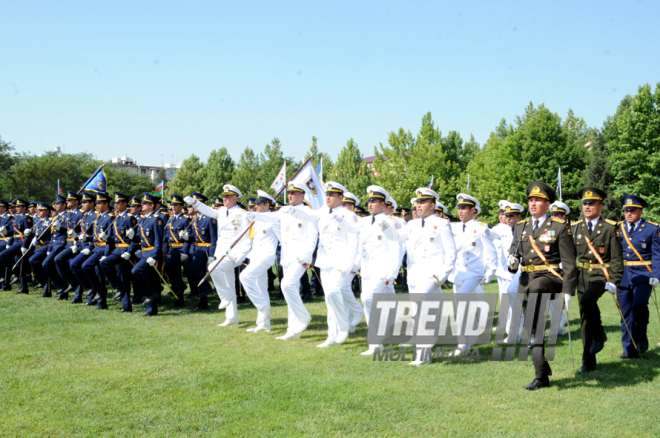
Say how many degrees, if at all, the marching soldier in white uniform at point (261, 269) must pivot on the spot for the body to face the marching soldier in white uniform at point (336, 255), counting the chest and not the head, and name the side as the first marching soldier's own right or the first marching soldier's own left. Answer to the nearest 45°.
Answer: approximately 90° to the first marching soldier's own left

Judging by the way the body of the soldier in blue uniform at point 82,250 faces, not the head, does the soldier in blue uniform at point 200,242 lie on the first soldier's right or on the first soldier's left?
on the first soldier's left

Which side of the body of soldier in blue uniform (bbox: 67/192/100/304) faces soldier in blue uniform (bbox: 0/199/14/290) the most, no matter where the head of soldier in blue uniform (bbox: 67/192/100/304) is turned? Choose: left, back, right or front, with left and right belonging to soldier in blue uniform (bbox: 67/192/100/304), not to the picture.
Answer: right

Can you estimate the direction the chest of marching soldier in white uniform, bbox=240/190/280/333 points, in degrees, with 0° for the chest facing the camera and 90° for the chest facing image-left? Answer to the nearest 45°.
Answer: approximately 45°

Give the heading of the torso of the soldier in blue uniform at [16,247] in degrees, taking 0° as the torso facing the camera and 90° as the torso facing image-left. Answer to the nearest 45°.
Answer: approximately 45°

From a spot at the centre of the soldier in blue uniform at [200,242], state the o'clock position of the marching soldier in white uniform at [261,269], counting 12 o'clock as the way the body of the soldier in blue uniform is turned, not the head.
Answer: The marching soldier in white uniform is roughly at 10 o'clock from the soldier in blue uniform.

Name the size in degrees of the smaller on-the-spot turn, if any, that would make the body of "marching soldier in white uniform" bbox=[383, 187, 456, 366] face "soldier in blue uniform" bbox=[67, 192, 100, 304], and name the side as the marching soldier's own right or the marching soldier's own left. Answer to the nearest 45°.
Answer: approximately 90° to the marching soldier's own right

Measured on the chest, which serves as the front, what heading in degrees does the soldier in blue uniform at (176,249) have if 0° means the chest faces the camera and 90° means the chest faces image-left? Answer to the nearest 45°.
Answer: approximately 45°

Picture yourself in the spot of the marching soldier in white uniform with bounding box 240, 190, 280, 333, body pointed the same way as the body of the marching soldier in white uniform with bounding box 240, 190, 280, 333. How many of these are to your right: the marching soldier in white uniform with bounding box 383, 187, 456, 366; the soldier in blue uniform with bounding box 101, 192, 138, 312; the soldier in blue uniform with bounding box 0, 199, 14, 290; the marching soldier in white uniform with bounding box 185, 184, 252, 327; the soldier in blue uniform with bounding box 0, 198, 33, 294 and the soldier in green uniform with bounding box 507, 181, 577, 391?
4

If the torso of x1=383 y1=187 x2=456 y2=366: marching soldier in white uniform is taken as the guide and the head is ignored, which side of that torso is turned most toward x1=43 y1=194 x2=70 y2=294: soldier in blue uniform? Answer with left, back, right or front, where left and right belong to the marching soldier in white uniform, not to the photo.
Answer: right

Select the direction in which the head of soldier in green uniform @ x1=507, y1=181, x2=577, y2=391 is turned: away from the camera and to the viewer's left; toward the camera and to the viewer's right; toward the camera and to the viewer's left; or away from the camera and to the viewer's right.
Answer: toward the camera and to the viewer's left
